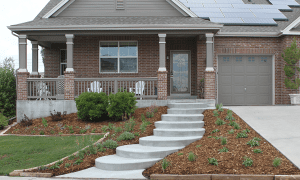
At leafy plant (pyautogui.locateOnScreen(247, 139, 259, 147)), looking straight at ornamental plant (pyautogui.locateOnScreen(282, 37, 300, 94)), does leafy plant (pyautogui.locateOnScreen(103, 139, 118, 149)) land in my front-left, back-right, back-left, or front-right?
back-left

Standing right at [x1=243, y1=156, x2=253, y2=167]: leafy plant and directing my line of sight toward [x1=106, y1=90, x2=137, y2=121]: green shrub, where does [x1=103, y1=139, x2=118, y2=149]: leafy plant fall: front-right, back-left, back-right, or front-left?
front-left

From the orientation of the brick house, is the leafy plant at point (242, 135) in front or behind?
in front

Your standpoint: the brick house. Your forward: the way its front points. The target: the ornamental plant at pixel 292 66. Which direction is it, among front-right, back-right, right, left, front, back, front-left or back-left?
left

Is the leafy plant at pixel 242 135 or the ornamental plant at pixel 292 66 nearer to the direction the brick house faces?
the leafy plant

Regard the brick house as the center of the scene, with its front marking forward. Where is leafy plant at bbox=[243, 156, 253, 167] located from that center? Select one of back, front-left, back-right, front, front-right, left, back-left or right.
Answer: front

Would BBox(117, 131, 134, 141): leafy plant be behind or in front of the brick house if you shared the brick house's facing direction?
in front

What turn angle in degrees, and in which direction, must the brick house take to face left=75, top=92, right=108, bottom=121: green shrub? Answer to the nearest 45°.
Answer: approximately 45° to its right

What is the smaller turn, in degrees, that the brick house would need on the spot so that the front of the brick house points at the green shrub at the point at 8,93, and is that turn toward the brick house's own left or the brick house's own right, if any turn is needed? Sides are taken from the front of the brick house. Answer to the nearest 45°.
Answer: approximately 90° to the brick house's own right

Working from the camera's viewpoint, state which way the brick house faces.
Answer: facing the viewer

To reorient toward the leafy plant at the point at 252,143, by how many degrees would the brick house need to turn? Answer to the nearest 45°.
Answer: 0° — it already faces it

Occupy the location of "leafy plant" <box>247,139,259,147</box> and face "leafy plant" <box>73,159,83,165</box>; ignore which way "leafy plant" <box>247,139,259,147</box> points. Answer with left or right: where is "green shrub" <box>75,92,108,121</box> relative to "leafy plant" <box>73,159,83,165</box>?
right

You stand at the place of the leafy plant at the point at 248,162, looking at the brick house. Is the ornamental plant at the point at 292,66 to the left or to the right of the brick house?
right

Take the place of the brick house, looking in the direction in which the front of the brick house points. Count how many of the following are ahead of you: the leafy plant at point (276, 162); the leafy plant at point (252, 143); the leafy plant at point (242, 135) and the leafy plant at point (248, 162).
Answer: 4

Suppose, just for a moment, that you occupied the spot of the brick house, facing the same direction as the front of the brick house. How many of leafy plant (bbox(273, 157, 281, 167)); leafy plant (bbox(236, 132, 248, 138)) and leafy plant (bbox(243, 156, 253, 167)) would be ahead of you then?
3

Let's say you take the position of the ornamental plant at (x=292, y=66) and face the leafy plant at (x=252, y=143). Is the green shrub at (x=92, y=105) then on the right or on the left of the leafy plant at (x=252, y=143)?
right

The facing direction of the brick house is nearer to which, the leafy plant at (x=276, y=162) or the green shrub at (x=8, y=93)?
the leafy plant

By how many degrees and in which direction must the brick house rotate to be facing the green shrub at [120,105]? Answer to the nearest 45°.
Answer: approximately 45° to its right
